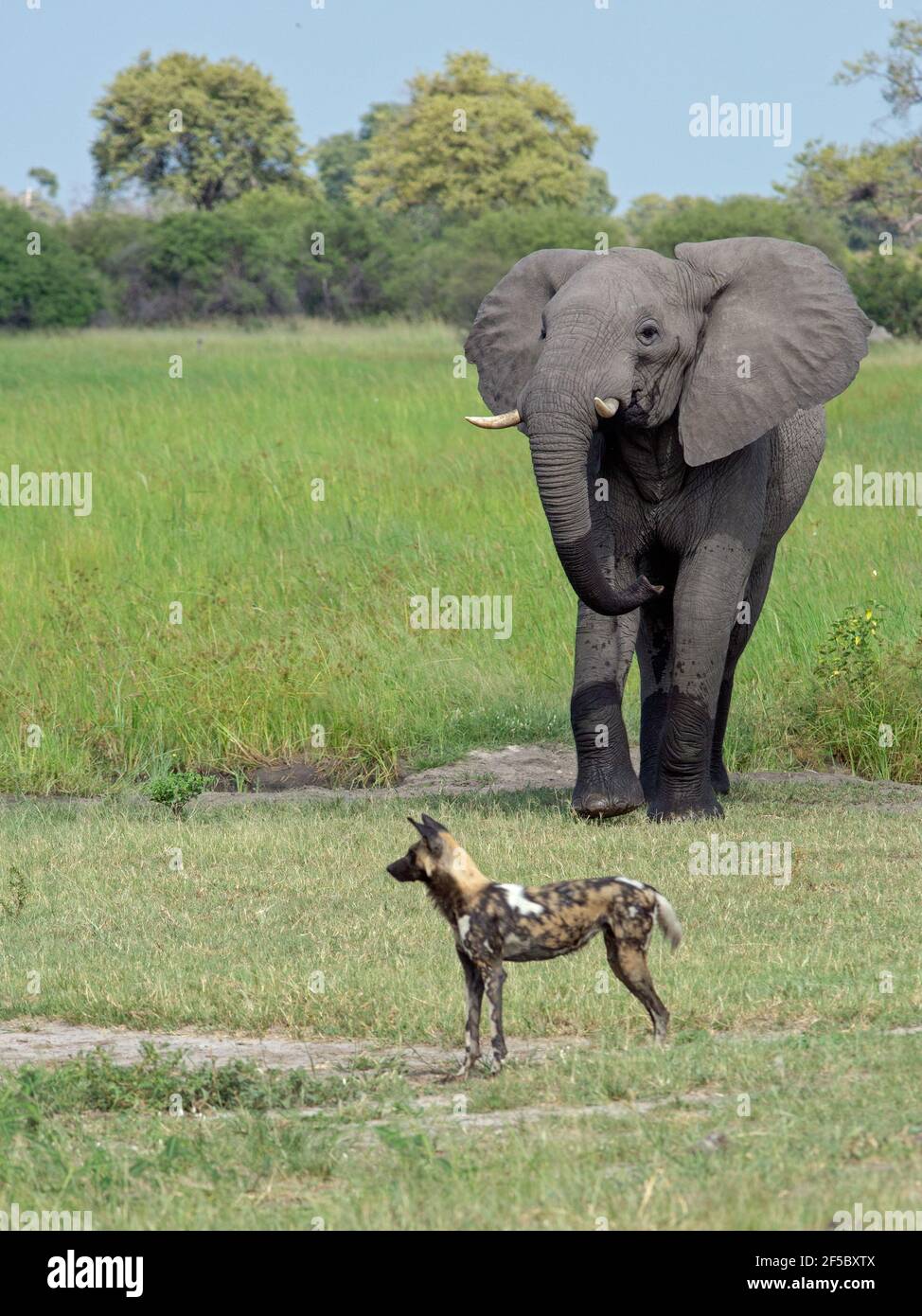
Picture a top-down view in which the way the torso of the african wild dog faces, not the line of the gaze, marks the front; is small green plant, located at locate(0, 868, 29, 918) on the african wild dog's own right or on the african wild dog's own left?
on the african wild dog's own right

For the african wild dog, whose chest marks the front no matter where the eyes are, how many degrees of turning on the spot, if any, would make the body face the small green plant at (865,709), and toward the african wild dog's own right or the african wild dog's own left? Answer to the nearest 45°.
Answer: approximately 90° to the african wild dog's own right

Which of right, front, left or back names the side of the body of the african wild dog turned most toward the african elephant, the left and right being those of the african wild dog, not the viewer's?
right

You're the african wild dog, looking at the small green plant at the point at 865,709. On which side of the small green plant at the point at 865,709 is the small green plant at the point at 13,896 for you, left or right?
left

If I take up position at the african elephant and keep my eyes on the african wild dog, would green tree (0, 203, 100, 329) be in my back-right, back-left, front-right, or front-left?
back-right

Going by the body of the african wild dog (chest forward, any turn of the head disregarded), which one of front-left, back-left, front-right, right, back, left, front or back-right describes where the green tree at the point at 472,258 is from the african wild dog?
right

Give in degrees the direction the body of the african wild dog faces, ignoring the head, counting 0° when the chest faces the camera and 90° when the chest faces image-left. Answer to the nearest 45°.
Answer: approximately 90°

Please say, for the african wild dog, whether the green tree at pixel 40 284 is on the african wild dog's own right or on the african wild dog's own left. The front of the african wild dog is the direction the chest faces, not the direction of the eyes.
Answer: on the african wild dog's own right
